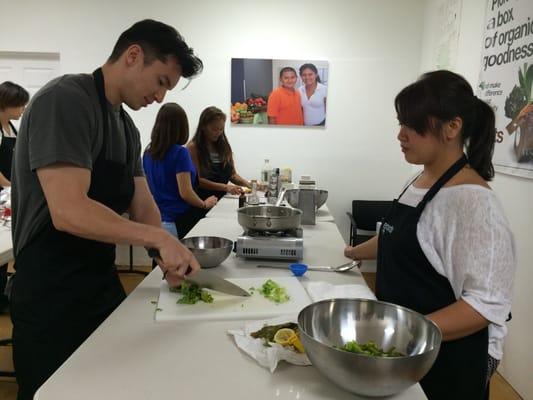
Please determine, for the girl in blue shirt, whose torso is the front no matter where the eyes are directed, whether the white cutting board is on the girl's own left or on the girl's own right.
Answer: on the girl's own right

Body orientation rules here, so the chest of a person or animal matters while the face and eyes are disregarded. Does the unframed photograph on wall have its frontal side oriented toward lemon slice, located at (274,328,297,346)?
yes

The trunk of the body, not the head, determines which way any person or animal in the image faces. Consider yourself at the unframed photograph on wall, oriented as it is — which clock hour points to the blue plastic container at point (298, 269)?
The blue plastic container is roughly at 12 o'clock from the unframed photograph on wall.

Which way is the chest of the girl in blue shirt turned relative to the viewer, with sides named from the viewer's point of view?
facing away from the viewer and to the right of the viewer

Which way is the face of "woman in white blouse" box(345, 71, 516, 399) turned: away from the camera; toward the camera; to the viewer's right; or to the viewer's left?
to the viewer's left

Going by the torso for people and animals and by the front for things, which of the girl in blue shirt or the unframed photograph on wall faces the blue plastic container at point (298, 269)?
the unframed photograph on wall

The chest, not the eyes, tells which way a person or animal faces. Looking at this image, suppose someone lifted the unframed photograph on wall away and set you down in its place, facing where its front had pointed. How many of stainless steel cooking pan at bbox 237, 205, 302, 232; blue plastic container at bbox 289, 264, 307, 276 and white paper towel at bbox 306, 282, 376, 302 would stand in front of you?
3

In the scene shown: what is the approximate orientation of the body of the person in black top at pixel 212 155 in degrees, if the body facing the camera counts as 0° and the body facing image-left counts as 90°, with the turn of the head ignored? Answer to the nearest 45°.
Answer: approximately 315°

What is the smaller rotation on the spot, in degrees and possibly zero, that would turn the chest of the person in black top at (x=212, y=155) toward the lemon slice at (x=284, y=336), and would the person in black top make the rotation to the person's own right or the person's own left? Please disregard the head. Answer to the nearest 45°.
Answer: approximately 45° to the person's own right

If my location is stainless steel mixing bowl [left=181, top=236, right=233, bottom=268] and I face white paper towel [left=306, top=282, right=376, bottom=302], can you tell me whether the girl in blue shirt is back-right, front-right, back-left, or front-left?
back-left

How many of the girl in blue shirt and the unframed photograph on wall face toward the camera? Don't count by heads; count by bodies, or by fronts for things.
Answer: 1

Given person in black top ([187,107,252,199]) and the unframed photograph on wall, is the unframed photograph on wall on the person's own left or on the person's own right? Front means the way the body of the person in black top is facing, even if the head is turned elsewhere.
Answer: on the person's own left

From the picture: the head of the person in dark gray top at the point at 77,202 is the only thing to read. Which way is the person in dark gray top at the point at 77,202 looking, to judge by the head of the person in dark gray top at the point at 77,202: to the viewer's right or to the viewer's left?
to the viewer's right
